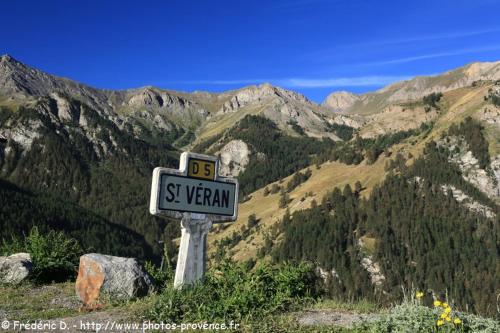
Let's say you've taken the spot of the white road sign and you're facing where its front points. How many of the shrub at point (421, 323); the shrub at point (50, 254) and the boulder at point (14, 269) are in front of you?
1

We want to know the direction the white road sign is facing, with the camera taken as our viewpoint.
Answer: facing the viewer and to the right of the viewer

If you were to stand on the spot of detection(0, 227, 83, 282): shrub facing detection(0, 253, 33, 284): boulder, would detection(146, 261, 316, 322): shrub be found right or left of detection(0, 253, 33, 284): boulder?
left
